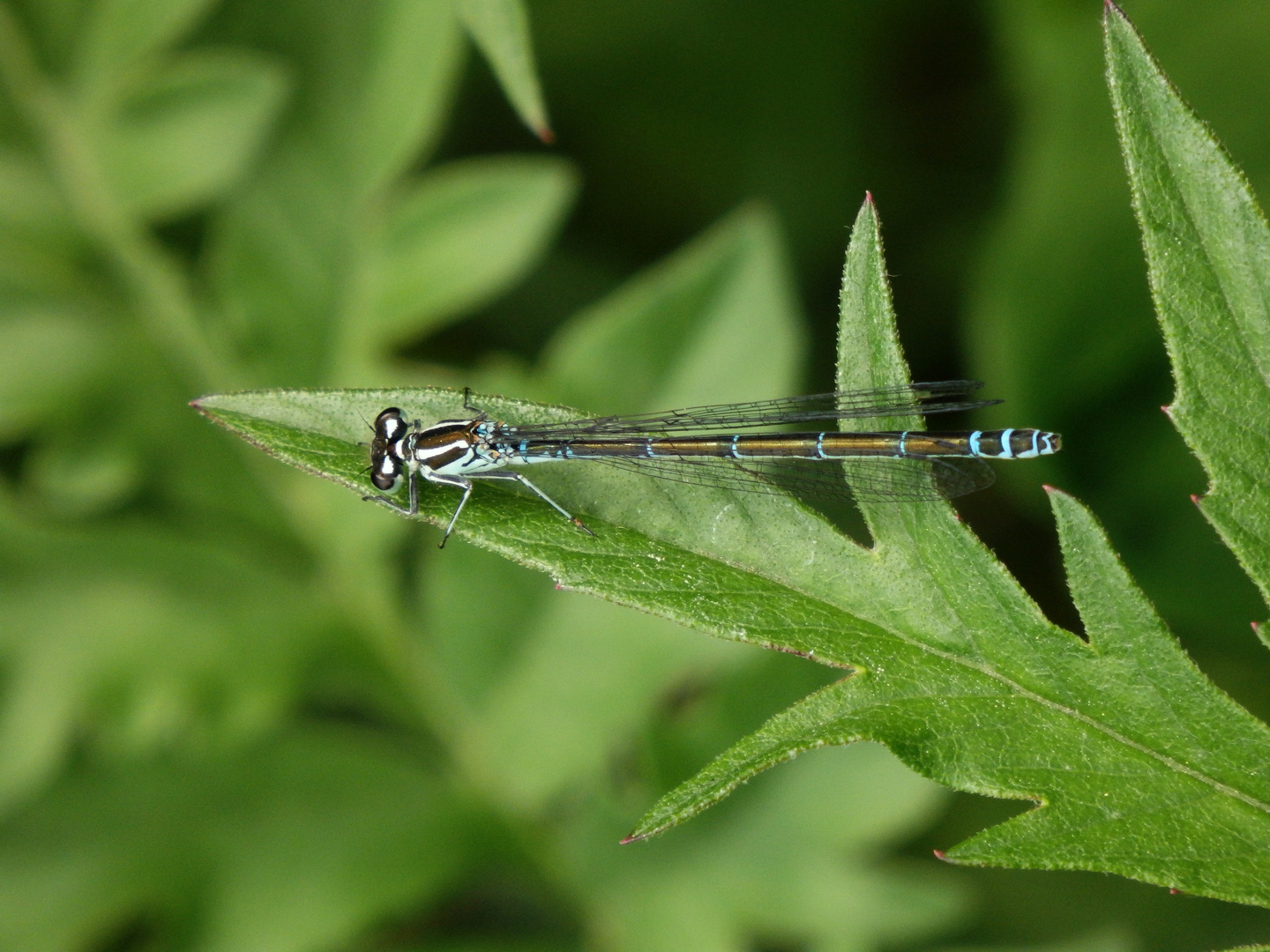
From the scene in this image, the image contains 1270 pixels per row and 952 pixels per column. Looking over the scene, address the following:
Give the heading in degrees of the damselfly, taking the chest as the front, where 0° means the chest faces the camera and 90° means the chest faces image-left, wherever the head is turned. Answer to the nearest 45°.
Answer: approximately 90°
